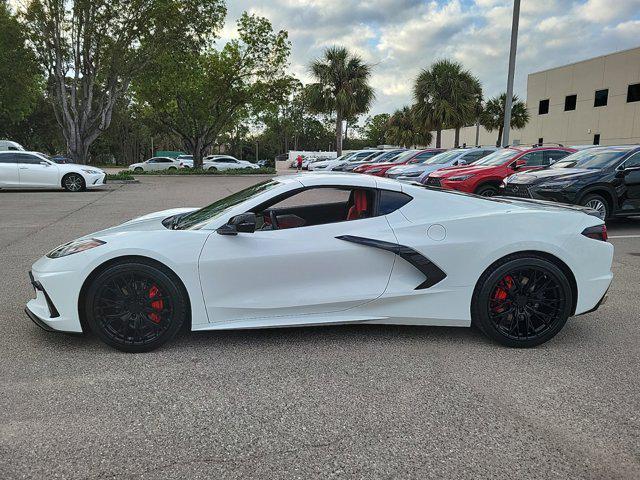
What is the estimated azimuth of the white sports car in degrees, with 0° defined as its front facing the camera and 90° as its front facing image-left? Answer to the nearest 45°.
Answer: approximately 90°

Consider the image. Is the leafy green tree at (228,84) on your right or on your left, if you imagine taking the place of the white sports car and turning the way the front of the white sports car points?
on your right

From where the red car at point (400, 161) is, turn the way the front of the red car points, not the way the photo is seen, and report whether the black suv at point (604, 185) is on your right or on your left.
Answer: on your left

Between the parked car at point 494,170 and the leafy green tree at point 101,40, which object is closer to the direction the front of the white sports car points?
the leafy green tree

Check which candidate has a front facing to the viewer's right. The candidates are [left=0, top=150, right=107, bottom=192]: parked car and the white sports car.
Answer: the parked car

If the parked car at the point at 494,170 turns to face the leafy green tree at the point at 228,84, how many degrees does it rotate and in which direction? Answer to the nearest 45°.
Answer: approximately 90° to its right

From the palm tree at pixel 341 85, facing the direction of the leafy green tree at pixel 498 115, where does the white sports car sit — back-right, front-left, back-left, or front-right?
back-right

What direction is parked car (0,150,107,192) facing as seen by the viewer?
to the viewer's right

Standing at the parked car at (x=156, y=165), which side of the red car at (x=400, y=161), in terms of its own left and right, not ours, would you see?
right

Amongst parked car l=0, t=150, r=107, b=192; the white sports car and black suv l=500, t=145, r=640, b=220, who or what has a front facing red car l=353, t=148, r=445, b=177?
the parked car
